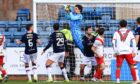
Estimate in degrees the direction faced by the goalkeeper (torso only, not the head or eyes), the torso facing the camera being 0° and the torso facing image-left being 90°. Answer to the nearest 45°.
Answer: approximately 45°

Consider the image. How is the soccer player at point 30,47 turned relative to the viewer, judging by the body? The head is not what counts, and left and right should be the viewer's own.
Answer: facing away from the viewer

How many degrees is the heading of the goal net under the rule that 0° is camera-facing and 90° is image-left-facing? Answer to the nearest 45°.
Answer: approximately 0°
